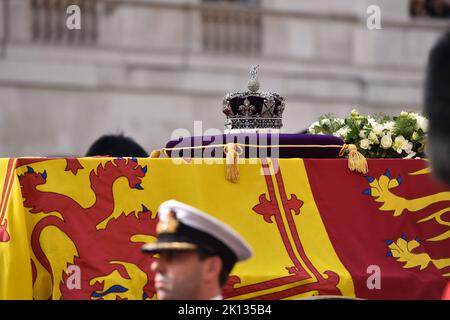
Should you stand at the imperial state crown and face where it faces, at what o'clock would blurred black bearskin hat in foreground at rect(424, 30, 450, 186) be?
The blurred black bearskin hat in foreground is roughly at 10 o'clock from the imperial state crown.

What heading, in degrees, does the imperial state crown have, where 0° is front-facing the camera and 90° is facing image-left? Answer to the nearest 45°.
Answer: approximately 45°

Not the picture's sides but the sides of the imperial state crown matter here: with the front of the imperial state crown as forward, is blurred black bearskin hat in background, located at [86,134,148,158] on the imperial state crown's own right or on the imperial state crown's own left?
on the imperial state crown's own right
